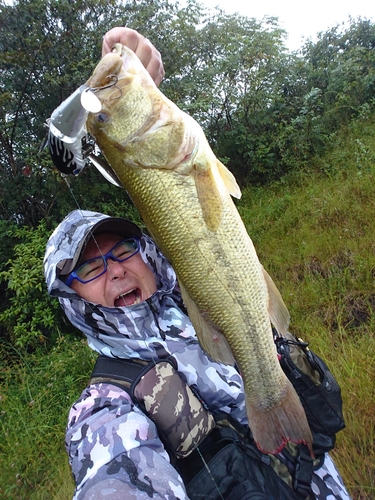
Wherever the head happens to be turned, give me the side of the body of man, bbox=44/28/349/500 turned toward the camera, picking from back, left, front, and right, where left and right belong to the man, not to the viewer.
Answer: front
